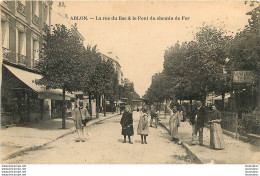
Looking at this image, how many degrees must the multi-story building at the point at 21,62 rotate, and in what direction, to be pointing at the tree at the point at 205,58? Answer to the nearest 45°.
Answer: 0° — it already faces it

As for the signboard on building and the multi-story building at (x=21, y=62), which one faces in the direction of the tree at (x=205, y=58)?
the multi-story building

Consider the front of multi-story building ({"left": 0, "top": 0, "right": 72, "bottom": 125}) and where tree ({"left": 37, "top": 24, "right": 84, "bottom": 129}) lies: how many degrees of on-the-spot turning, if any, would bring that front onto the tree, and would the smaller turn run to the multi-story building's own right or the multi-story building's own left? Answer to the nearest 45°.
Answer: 0° — it already faces it

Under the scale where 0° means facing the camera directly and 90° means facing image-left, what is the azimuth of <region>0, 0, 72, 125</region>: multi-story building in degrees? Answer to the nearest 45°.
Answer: approximately 315°
